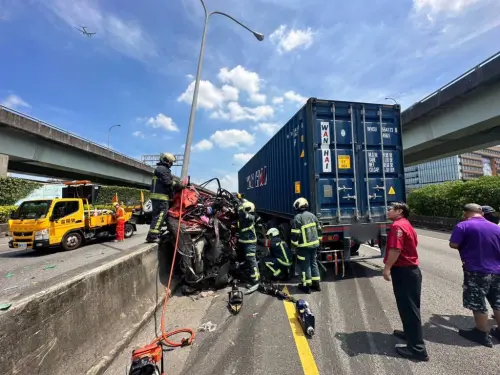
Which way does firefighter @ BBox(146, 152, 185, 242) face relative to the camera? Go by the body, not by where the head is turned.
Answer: to the viewer's right

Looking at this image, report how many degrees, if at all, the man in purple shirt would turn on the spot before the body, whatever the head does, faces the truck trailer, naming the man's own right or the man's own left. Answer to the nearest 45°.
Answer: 0° — they already face it

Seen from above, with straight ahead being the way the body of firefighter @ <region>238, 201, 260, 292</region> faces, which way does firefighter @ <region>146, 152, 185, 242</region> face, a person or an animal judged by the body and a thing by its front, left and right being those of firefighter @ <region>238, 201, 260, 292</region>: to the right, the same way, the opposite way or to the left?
the opposite way

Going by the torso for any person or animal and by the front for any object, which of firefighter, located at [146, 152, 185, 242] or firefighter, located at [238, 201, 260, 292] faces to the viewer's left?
firefighter, located at [238, 201, 260, 292]

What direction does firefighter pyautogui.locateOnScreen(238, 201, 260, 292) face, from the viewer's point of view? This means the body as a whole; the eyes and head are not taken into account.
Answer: to the viewer's left

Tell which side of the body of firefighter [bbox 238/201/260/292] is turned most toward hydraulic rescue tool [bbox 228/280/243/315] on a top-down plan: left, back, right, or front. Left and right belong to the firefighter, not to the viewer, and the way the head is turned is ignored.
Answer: left

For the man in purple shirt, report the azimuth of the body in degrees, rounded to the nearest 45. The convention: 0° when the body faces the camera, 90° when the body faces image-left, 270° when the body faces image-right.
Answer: approximately 135°

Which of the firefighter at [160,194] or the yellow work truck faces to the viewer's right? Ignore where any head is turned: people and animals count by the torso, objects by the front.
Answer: the firefighter

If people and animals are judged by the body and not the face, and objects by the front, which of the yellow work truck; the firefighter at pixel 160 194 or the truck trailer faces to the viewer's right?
the firefighter

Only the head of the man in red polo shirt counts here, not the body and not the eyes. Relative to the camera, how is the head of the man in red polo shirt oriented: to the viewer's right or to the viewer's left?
to the viewer's left

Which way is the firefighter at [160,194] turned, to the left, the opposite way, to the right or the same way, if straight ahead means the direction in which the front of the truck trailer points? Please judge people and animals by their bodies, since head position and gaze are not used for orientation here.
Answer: to the right

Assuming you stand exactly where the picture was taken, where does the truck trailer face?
facing away from the viewer and to the left of the viewer

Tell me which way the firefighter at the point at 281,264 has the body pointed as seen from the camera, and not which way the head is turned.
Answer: to the viewer's left

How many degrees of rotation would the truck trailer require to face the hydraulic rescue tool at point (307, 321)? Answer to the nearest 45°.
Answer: approximately 135° to its left
